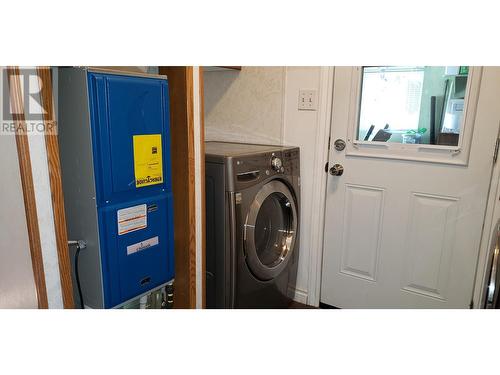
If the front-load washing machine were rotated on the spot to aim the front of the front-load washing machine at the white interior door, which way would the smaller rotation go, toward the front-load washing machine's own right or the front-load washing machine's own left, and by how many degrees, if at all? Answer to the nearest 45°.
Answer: approximately 45° to the front-load washing machine's own left

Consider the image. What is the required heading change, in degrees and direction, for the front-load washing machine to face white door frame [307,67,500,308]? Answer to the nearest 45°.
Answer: approximately 90° to its left

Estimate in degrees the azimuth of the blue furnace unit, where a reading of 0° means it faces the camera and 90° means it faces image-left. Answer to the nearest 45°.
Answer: approximately 315°

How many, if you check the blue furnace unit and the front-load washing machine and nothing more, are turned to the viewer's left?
0

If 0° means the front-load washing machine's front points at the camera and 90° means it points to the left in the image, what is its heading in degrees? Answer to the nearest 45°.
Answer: approximately 315°

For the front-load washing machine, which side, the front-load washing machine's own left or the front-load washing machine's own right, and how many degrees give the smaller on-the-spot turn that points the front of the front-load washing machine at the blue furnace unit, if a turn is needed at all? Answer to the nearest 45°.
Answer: approximately 90° to the front-load washing machine's own right
